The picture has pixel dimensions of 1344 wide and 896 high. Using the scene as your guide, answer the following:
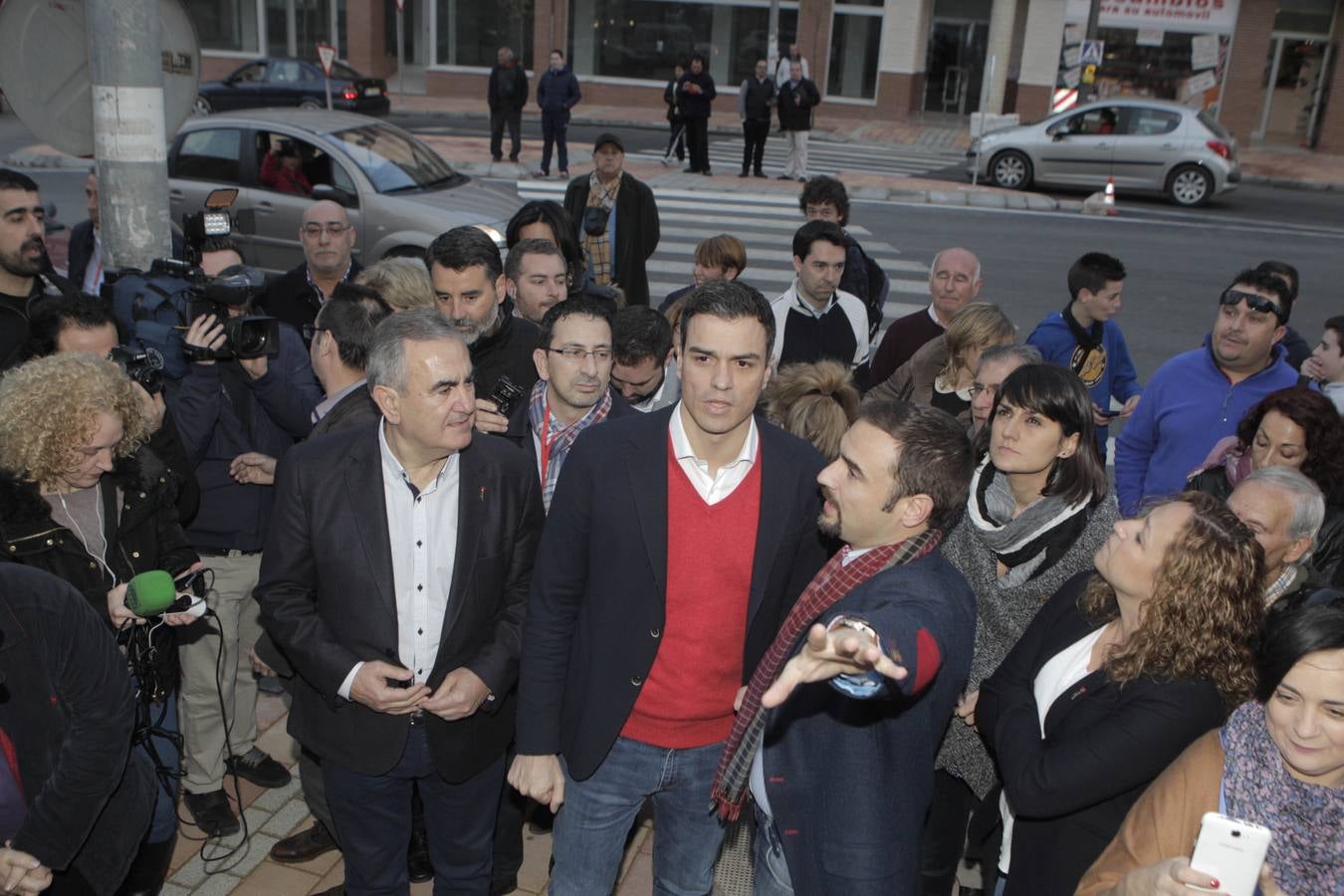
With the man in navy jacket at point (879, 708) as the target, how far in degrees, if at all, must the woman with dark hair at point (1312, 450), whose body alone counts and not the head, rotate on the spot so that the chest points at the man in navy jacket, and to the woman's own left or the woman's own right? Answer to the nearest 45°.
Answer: approximately 45° to the woman's own left

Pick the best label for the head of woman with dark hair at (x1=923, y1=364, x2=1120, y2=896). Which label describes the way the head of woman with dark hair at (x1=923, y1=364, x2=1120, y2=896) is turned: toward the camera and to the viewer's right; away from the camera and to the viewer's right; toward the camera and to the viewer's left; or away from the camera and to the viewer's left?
toward the camera and to the viewer's left

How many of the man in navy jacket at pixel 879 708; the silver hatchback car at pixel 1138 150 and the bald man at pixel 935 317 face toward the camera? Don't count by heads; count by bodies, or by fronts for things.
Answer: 1

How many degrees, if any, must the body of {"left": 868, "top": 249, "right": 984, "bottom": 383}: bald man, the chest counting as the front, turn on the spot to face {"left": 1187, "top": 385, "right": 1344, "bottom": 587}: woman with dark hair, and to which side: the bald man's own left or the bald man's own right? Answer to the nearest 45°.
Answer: approximately 45° to the bald man's own left

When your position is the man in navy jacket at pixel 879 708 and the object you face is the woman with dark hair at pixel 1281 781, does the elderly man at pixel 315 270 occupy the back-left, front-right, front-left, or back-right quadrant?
back-left

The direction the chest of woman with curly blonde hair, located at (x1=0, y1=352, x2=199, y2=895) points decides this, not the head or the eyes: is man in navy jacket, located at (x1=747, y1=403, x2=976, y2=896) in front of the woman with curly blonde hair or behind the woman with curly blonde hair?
in front

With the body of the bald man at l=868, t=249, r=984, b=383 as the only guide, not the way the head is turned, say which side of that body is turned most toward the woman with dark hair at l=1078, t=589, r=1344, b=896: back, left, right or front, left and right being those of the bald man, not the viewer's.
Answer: front

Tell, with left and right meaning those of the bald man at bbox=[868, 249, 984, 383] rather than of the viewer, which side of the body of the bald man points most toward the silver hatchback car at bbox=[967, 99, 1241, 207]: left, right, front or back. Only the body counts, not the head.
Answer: back

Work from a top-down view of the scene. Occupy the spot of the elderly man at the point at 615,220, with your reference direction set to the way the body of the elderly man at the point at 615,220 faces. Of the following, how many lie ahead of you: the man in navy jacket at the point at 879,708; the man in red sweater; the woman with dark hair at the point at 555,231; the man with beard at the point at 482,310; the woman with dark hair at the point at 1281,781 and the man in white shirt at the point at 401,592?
6

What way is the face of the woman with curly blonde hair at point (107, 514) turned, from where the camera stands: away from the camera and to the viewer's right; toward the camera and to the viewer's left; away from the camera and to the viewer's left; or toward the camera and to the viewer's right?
toward the camera and to the viewer's right

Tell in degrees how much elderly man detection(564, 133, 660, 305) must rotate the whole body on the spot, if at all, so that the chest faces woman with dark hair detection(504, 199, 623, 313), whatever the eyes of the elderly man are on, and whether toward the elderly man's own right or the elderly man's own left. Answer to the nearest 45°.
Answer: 0° — they already face them
